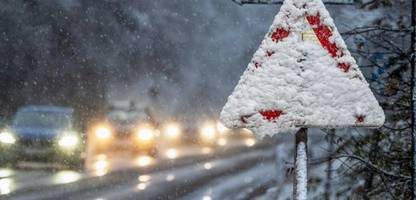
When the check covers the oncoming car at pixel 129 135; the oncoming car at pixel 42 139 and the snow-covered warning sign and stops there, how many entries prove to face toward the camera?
3

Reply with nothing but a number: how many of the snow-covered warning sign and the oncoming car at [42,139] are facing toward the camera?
2

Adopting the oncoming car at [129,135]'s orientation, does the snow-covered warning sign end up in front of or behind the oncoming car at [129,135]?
in front

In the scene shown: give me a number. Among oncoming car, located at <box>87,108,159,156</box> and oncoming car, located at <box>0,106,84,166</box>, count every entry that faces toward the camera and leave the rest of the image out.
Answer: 2

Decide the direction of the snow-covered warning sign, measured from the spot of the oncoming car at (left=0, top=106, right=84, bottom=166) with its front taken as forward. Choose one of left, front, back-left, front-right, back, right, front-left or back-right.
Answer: front

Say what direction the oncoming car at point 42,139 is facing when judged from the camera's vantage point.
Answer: facing the viewer

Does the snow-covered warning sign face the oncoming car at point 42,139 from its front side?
no

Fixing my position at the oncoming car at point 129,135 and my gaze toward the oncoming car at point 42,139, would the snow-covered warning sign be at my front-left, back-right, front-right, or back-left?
front-left

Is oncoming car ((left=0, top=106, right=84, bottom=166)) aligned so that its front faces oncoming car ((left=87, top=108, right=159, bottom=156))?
no

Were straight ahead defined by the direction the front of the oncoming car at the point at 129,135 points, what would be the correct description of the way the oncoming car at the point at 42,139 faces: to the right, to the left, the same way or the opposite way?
the same way

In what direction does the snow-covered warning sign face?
toward the camera
